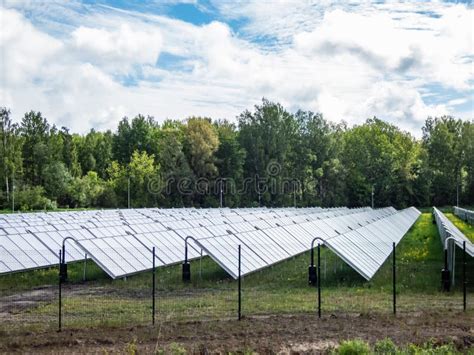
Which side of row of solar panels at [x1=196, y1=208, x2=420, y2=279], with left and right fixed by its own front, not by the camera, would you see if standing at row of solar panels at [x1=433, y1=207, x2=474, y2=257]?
left

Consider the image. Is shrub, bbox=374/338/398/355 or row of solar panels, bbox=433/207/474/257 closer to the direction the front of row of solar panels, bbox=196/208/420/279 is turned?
the shrub
